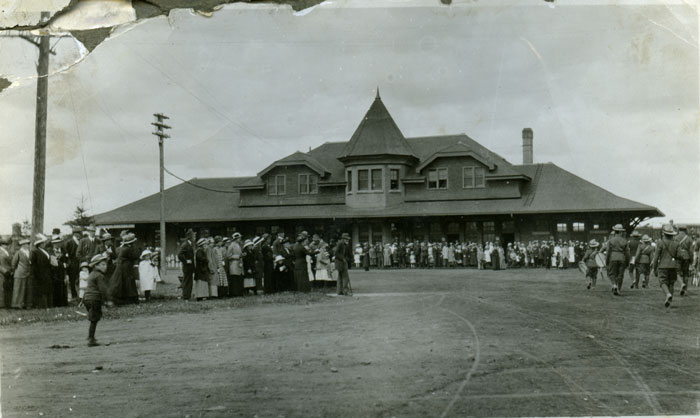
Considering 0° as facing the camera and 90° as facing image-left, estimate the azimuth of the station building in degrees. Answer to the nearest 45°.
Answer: approximately 0°

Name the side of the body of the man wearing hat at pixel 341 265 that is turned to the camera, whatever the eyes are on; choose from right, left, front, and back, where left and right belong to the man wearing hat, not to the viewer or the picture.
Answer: right

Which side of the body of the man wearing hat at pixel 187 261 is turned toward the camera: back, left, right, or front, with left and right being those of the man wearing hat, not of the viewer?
right

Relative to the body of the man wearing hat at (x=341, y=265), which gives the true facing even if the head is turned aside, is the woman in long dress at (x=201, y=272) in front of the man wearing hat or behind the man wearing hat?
behind

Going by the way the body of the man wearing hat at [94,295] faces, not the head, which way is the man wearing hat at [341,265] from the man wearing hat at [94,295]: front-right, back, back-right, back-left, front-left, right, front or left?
front-left

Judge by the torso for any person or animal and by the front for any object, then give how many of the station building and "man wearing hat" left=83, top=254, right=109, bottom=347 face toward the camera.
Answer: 1

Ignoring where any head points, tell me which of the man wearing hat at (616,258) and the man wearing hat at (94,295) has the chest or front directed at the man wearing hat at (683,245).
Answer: the man wearing hat at (94,295)

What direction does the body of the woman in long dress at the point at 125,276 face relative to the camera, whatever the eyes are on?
to the viewer's right
